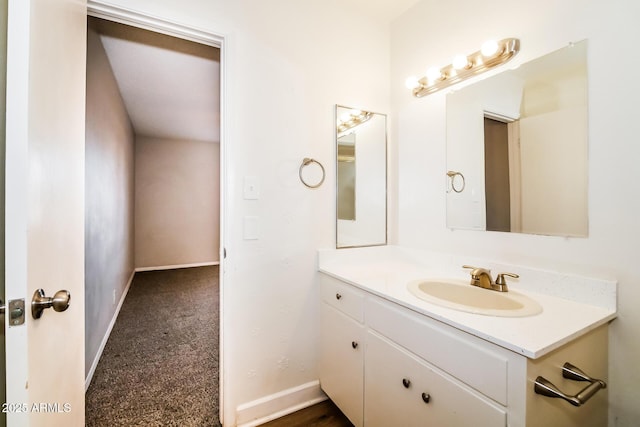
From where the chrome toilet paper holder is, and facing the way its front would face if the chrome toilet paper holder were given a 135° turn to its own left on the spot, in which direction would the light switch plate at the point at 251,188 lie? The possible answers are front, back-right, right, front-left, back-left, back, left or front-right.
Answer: left

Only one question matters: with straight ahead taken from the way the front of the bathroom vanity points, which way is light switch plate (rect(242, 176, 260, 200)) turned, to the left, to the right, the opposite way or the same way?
to the left

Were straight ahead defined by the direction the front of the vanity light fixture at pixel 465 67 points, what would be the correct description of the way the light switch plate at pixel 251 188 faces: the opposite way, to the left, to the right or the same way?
to the left

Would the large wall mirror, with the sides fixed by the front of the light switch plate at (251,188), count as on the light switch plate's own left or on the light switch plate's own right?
on the light switch plate's own left

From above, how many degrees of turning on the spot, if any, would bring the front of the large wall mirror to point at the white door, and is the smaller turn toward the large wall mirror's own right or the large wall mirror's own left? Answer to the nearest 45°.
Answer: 0° — it already faces it

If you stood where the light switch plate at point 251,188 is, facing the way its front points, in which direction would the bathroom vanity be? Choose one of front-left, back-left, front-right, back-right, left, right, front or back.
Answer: front-left

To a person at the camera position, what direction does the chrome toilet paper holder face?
facing the viewer and to the right of the viewer
